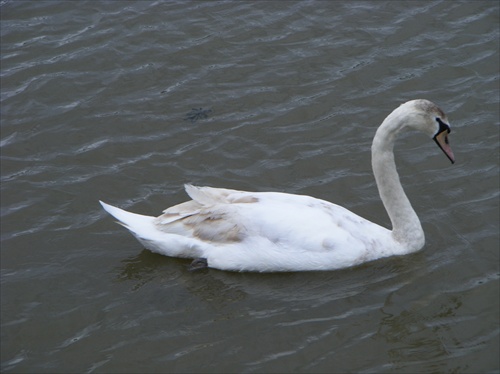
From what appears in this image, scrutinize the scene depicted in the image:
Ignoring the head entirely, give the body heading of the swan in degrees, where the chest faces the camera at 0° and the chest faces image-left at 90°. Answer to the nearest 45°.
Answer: approximately 270°
